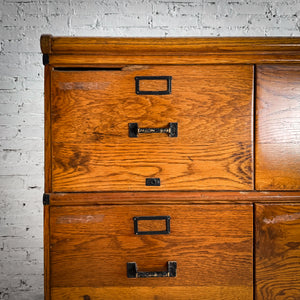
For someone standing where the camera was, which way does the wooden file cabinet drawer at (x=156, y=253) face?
facing the viewer
